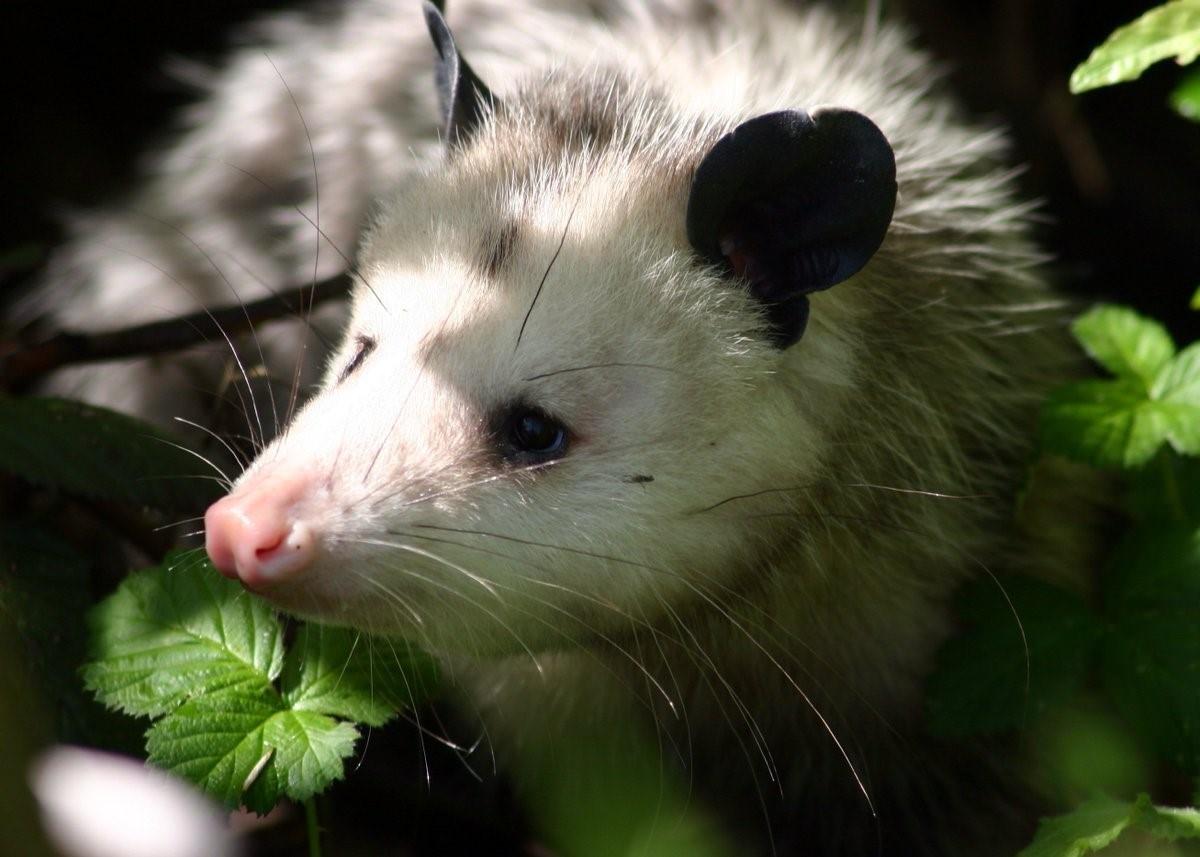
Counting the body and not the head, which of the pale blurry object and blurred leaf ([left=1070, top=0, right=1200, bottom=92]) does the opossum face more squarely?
the pale blurry object

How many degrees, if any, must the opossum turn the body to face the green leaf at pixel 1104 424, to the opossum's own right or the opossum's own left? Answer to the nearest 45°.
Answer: approximately 135° to the opossum's own left

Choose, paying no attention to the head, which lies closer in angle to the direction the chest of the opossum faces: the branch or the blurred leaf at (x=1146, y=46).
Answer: the branch

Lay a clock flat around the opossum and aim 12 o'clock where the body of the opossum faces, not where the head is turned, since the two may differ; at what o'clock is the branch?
The branch is roughly at 2 o'clock from the opossum.
